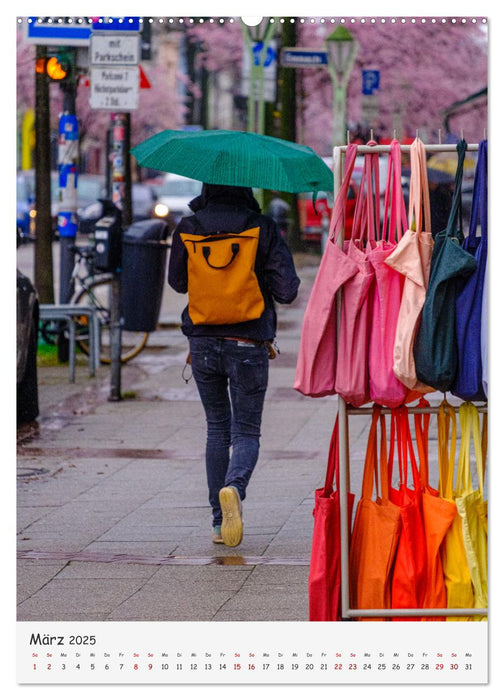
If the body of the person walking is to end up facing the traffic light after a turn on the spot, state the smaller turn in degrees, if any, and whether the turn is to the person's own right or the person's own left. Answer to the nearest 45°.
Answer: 0° — they already face it

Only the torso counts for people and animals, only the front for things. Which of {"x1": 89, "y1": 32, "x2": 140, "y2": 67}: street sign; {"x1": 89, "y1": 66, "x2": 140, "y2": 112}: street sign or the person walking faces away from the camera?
the person walking

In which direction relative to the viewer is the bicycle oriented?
to the viewer's left

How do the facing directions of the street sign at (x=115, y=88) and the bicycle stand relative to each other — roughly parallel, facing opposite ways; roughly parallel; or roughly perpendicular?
roughly perpendicular

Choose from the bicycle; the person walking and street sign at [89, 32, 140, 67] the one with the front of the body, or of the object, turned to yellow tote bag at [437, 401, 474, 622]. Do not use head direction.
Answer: the street sign

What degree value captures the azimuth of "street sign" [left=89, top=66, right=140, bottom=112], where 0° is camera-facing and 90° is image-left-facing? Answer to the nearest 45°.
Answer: approximately 0°

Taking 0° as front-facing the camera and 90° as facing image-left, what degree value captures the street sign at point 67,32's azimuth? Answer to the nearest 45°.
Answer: approximately 0°

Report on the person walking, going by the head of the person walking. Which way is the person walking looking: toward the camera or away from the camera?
away from the camera

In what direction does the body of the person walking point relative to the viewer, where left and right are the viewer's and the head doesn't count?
facing away from the viewer
